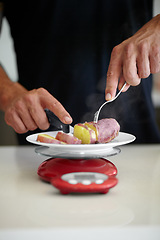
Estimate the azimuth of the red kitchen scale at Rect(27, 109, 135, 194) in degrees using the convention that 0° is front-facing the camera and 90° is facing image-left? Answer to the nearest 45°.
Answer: approximately 0°
